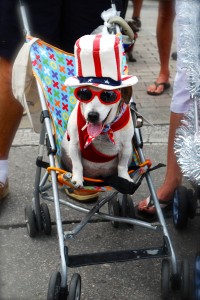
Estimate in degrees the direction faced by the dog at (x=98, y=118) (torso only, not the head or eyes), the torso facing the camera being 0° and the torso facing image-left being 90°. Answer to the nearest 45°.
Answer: approximately 0°
